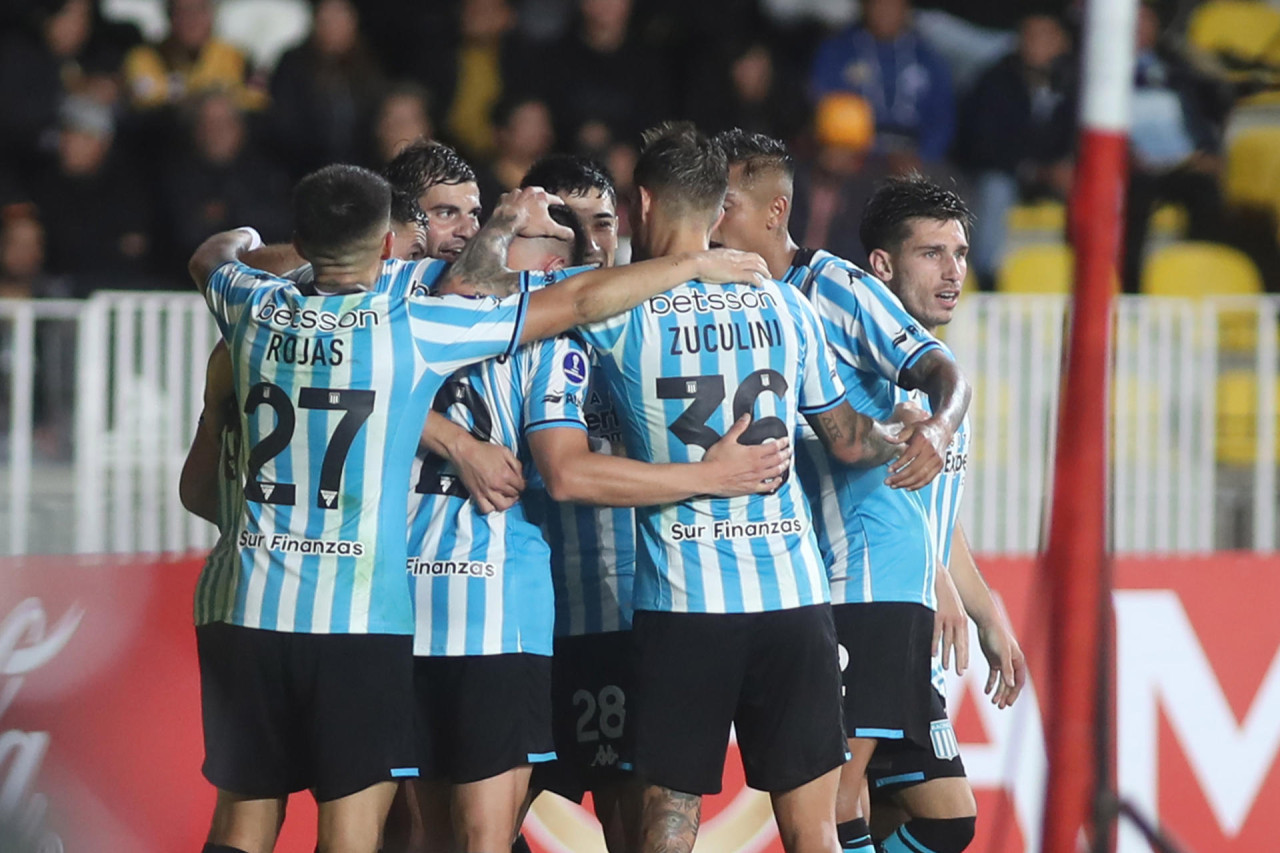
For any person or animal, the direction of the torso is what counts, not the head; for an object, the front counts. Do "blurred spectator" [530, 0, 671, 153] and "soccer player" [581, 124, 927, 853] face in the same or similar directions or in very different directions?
very different directions

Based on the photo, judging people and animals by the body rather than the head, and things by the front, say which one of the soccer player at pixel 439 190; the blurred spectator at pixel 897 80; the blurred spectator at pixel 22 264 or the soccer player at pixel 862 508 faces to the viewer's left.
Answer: the soccer player at pixel 862 508

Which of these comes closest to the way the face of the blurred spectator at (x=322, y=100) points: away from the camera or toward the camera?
toward the camera

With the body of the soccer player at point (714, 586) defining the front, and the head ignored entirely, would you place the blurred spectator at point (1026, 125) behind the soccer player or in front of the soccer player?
in front

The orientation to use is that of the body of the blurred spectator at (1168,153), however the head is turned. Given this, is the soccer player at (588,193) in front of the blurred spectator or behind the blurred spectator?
in front

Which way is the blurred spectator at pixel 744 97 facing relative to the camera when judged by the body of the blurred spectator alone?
toward the camera

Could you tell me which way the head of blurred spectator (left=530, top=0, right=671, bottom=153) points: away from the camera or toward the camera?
toward the camera

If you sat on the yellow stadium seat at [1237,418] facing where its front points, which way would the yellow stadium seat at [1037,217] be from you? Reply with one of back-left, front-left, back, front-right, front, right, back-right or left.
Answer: back-right

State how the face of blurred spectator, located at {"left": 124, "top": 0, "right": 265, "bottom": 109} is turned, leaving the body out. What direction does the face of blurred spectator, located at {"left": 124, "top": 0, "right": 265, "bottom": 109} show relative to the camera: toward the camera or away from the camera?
toward the camera

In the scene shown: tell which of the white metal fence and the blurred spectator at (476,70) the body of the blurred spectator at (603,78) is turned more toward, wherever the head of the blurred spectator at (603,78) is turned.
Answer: the white metal fence

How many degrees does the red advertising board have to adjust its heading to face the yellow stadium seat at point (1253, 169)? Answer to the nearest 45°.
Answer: approximately 135° to its left

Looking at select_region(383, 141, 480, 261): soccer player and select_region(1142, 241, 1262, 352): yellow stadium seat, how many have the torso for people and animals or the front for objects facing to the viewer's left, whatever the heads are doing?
0

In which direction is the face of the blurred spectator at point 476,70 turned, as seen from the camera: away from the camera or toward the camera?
toward the camera

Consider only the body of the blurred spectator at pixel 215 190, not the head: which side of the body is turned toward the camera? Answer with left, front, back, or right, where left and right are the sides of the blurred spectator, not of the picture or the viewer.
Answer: front
